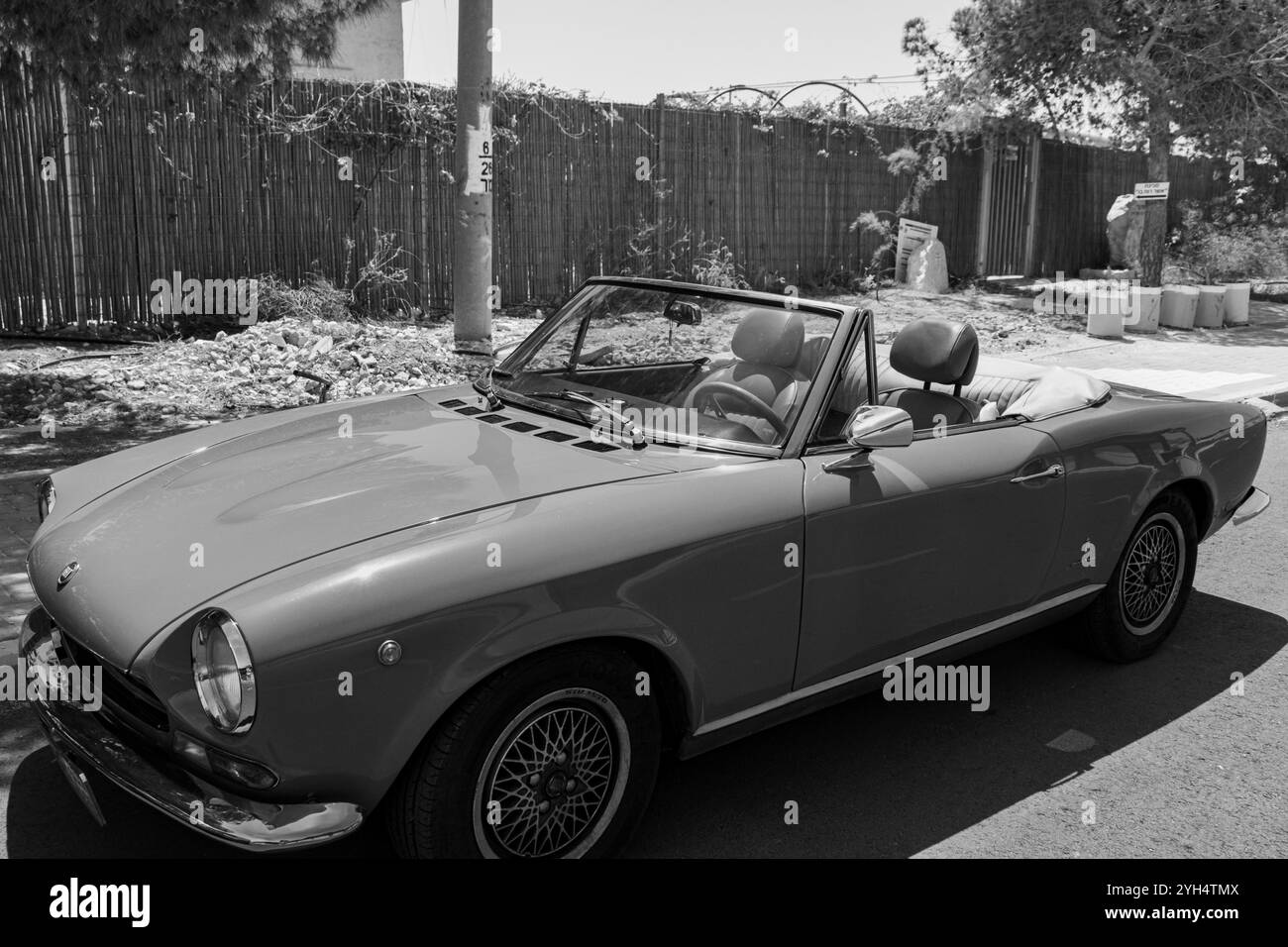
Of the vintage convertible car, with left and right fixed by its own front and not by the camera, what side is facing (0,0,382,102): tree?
right

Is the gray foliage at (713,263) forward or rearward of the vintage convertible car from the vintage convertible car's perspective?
rearward

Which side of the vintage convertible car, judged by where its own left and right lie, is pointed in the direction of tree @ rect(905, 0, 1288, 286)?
back

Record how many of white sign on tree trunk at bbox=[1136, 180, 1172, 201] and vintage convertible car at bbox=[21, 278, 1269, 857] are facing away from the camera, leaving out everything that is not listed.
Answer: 0

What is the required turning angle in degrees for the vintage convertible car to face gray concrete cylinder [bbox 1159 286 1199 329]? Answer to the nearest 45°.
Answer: approximately 180°

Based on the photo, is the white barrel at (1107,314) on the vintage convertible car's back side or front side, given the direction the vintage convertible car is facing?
on the back side

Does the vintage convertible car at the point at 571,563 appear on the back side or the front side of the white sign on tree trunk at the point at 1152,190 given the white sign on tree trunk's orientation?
on the front side

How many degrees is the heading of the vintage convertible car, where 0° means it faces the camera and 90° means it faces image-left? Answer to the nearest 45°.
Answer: approximately 45°
